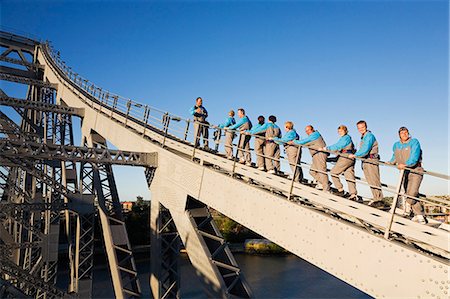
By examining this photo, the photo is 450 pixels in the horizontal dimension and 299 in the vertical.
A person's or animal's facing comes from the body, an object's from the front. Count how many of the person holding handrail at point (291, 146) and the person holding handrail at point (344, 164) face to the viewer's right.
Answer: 0

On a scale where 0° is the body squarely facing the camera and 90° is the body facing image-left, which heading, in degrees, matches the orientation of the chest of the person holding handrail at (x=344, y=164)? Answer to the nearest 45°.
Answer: approximately 45°

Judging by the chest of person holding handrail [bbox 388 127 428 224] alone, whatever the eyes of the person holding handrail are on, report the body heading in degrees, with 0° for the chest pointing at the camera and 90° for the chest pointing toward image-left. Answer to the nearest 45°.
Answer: approximately 45°

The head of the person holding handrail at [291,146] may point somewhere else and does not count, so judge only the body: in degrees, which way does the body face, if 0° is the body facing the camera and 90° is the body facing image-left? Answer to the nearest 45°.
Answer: approximately 45°

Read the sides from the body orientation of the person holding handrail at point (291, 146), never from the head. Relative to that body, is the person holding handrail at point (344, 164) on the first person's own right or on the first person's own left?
on the first person's own left
